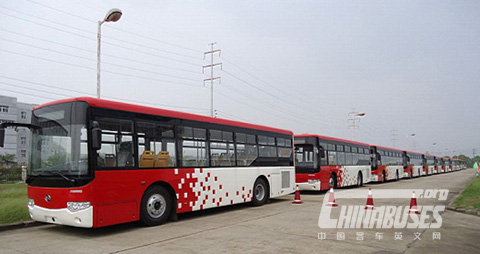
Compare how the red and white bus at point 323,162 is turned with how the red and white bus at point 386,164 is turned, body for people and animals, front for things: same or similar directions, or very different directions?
same or similar directions

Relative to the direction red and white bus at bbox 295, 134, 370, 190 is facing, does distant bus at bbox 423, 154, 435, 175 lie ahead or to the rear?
to the rear

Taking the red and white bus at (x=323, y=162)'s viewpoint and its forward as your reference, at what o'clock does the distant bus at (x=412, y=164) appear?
The distant bus is roughly at 5 o'clock from the red and white bus.

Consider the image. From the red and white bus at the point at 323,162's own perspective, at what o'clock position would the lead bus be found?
The lead bus is roughly at 11 o'clock from the red and white bus.

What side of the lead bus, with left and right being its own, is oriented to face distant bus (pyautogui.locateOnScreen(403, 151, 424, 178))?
back

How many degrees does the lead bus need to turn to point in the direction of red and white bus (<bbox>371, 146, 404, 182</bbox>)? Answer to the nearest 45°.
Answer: approximately 180°

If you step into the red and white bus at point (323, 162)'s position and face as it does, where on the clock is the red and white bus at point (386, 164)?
the red and white bus at point (386, 164) is roughly at 5 o'clock from the red and white bus at point (323, 162).

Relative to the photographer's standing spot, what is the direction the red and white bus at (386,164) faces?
facing the viewer and to the left of the viewer

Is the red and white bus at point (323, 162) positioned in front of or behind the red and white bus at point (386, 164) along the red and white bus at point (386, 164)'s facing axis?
in front

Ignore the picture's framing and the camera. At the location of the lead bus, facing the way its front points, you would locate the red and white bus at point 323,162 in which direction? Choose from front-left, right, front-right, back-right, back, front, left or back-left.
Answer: back

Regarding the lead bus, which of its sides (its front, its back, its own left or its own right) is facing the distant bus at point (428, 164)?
back

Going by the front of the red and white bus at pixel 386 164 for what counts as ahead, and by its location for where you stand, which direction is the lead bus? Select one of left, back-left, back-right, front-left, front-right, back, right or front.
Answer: front-left

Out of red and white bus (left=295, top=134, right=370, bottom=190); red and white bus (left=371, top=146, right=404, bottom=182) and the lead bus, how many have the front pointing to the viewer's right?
0

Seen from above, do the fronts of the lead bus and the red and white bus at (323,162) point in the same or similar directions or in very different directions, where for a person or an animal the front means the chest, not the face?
same or similar directions
